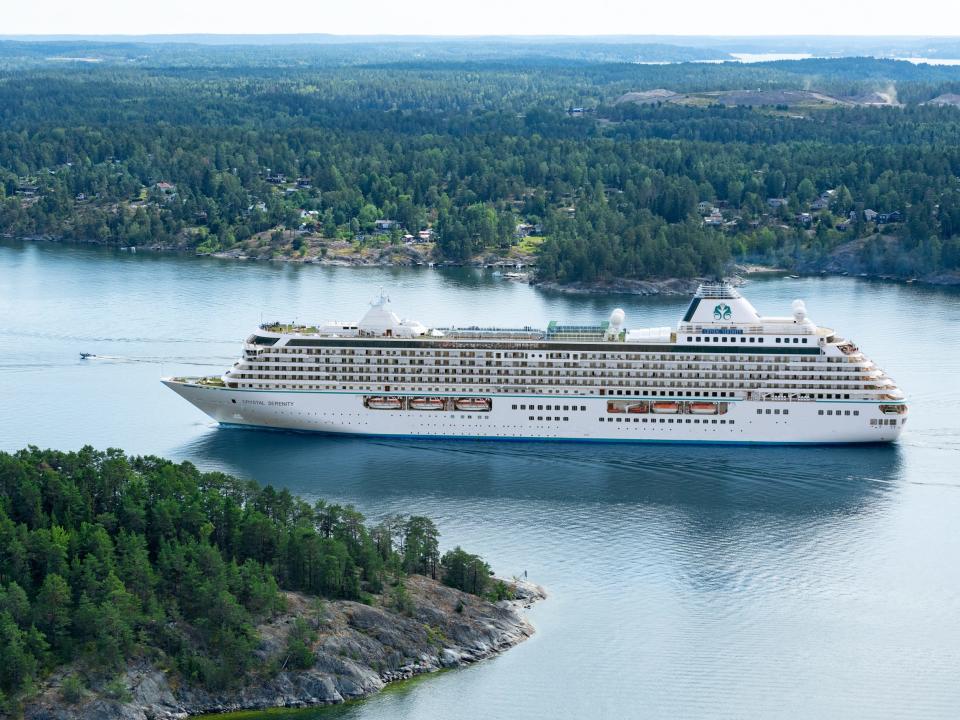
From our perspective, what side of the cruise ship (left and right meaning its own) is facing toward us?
left

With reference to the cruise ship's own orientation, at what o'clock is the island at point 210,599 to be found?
The island is roughly at 10 o'clock from the cruise ship.

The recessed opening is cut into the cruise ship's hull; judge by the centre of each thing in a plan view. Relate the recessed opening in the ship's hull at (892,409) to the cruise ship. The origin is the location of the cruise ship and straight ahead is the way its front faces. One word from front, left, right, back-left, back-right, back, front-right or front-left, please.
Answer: back
